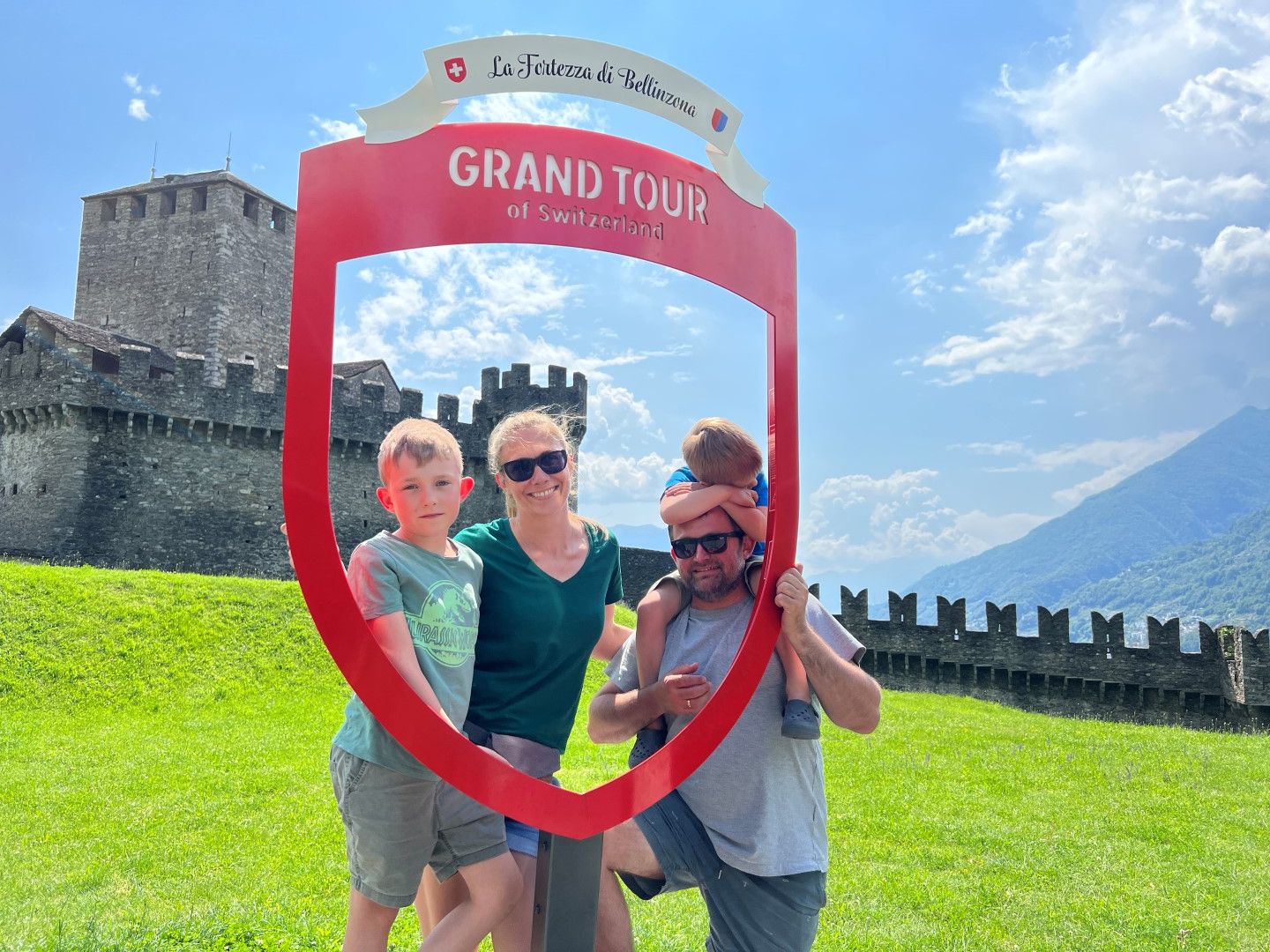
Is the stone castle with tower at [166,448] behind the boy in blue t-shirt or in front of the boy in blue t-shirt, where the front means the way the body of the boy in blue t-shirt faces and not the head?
behind

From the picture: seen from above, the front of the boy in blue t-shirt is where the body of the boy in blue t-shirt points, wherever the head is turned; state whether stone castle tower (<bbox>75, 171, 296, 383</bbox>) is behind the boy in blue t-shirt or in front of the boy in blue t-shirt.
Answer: behind

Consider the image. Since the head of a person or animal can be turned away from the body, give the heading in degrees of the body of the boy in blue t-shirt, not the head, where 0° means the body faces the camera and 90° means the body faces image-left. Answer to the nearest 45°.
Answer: approximately 0°

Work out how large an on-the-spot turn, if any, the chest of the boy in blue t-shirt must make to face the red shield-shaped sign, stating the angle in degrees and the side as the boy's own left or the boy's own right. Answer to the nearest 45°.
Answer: approximately 45° to the boy's own right

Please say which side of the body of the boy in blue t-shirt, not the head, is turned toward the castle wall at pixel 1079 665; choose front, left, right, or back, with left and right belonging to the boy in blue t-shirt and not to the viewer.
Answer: back
